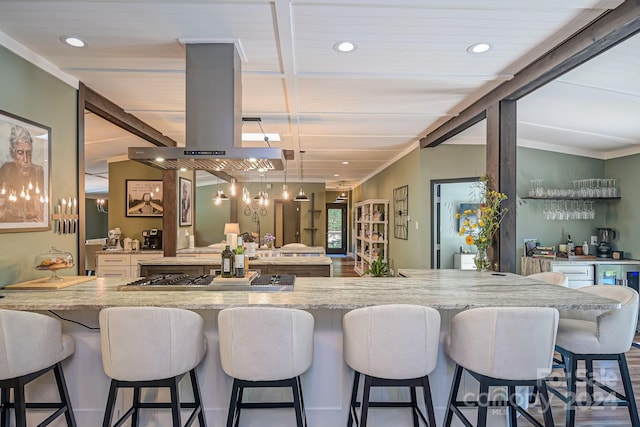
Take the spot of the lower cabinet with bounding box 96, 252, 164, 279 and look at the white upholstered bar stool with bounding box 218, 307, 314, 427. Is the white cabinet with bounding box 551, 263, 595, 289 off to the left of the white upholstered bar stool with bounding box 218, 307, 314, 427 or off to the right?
left

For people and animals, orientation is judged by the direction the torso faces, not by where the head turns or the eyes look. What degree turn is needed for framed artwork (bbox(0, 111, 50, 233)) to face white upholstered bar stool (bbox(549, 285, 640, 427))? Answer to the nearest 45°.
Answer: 0° — it already faces it

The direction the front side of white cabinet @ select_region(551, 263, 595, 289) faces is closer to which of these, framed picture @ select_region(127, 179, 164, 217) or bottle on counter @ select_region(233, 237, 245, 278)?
the bottle on counter

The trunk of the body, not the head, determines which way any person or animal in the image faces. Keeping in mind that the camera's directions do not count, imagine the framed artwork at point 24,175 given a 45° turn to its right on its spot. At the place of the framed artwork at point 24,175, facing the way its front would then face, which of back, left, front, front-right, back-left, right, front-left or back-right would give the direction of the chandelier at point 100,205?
back

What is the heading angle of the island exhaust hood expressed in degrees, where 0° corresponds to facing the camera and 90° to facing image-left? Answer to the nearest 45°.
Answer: approximately 0°

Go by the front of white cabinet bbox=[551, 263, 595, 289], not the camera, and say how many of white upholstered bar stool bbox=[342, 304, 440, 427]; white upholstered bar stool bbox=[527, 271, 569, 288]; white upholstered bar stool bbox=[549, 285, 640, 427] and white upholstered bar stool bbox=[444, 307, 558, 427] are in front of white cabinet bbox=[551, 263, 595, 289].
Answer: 4

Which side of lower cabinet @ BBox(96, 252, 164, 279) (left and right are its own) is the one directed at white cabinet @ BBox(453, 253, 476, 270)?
left

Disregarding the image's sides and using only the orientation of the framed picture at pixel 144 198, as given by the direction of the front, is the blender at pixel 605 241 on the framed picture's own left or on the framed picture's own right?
on the framed picture's own left

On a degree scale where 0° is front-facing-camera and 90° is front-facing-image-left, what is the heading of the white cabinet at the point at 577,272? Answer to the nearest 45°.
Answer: approximately 0°

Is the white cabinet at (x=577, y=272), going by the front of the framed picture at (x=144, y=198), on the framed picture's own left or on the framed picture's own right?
on the framed picture's own left

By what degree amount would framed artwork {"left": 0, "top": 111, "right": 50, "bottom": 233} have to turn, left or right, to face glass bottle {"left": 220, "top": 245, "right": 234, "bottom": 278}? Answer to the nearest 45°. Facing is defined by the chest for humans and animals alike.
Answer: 0° — it already faces it
